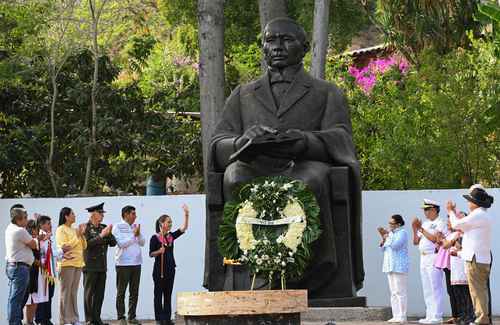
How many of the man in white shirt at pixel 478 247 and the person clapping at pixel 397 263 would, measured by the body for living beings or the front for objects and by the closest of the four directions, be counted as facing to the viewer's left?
2

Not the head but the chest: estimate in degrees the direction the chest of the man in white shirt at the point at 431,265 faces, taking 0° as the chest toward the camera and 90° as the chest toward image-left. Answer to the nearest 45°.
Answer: approximately 45°

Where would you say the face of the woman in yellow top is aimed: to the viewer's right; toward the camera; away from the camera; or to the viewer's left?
to the viewer's right

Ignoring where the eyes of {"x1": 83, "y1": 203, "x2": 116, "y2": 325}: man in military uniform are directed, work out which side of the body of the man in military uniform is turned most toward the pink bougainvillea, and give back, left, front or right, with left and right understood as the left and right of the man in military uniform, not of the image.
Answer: left

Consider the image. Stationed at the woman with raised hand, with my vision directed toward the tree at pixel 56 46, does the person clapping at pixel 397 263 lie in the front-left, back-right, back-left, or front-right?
back-right

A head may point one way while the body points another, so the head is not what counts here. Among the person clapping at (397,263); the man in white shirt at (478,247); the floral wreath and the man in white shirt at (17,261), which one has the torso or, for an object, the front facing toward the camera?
the floral wreath

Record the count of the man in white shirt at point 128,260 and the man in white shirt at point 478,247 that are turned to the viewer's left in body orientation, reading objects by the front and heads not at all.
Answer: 1

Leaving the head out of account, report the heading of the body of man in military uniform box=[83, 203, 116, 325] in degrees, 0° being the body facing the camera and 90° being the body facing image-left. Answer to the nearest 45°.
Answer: approximately 315°

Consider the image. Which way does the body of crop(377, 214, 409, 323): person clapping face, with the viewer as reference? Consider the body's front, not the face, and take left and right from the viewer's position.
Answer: facing to the left of the viewer

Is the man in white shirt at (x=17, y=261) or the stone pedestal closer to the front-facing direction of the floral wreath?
the stone pedestal

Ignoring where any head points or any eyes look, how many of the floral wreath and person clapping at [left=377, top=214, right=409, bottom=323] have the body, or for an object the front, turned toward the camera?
1

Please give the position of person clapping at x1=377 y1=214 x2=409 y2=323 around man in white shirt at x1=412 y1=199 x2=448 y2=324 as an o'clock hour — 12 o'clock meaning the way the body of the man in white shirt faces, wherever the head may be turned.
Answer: The person clapping is roughly at 1 o'clock from the man in white shirt.
